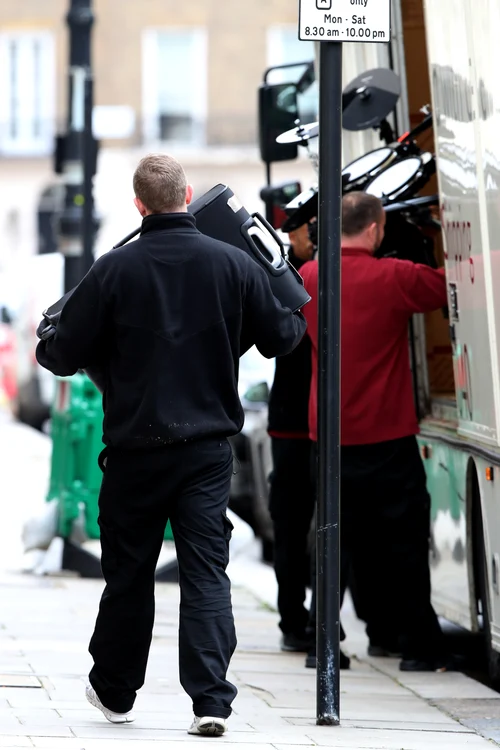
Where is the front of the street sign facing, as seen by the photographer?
facing the viewer

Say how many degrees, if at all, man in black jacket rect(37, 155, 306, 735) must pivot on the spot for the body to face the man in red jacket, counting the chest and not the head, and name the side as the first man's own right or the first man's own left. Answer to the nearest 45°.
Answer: approximately 45° to the first man's own right

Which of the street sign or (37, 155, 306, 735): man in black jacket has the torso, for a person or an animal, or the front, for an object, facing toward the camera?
the street sign

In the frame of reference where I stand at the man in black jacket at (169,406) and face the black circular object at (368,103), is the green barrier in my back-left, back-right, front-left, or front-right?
front-left

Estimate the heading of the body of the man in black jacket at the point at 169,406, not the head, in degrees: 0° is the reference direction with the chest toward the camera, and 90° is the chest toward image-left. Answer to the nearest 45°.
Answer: approximately 180°

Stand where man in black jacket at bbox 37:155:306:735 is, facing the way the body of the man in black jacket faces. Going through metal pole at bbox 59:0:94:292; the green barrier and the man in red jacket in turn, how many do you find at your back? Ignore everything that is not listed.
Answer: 0

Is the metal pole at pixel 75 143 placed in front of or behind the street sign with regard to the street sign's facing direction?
behind

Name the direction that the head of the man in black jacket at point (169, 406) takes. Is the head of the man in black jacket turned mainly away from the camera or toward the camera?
away from the camera

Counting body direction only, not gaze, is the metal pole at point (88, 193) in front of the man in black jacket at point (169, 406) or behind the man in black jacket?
in front

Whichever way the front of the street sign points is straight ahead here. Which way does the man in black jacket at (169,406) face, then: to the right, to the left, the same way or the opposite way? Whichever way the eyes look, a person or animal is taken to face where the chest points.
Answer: the opposite way

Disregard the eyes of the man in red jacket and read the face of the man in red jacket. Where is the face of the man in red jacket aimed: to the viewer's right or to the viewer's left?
to the viewer's right
